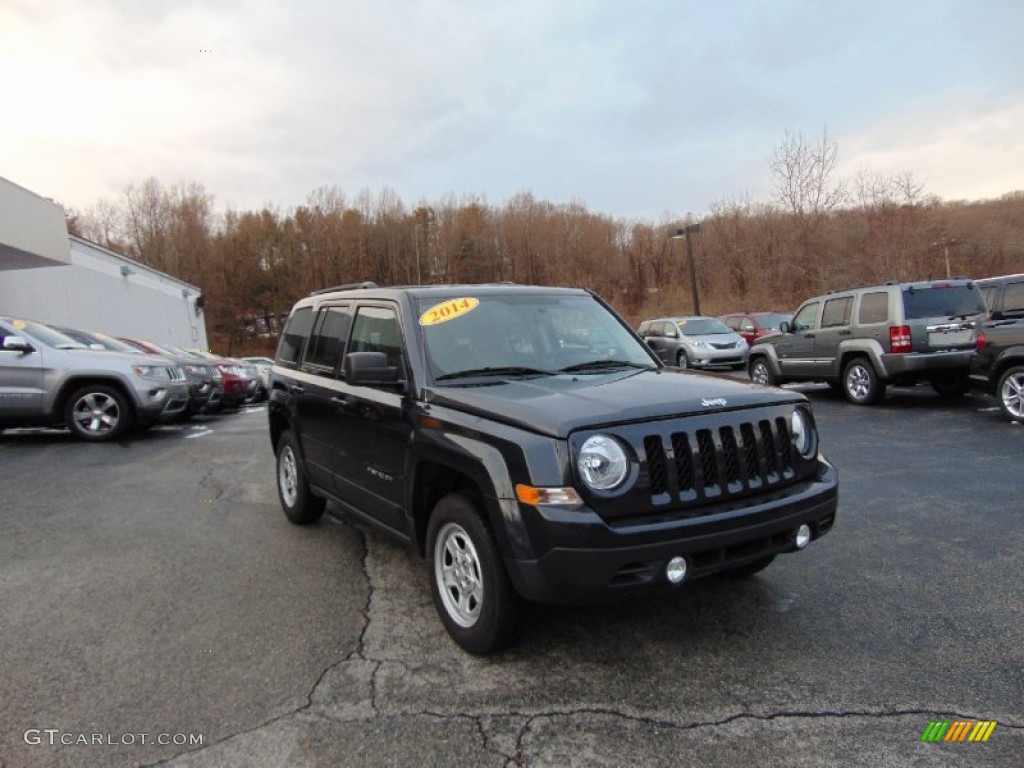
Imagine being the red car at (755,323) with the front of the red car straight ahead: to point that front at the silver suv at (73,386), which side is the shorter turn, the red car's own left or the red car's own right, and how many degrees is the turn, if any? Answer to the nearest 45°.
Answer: approximately 90° to the red car's own right

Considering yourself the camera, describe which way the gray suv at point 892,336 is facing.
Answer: facing away from the viewer and to the left of the viewer

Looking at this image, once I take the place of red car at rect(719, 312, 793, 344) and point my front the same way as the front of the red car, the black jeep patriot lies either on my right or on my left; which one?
on my right

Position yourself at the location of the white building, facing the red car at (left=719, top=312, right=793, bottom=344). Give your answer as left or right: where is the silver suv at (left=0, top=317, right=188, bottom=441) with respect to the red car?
right

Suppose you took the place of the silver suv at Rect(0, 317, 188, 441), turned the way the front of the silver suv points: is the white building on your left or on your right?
on your left

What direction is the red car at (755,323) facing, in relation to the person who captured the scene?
facing the viewer and to the right of the viewer

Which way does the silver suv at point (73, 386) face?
to the viewer's right

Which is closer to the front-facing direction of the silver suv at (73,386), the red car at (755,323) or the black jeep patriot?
the red car

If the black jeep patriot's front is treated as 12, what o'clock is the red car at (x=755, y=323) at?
The red car is roughly at 8 o'clock from the black jeep patriot.

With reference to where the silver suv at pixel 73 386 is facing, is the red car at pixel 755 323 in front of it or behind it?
in front

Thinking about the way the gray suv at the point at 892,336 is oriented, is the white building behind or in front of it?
in front

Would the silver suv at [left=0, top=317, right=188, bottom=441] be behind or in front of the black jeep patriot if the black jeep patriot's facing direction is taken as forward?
behind

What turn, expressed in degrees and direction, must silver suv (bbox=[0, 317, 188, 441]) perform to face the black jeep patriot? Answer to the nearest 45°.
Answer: approximately 90° to its right
